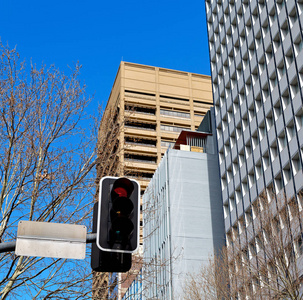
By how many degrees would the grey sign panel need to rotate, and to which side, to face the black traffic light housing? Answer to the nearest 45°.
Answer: approximately 135° to its right

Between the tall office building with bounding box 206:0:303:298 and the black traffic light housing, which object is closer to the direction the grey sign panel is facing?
the tall office building

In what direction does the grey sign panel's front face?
away from the camera

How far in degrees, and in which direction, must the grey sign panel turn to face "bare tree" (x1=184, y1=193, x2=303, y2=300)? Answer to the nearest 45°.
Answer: approximately 45° to its right

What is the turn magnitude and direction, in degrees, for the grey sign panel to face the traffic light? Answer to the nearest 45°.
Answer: approximately 135° to its right
